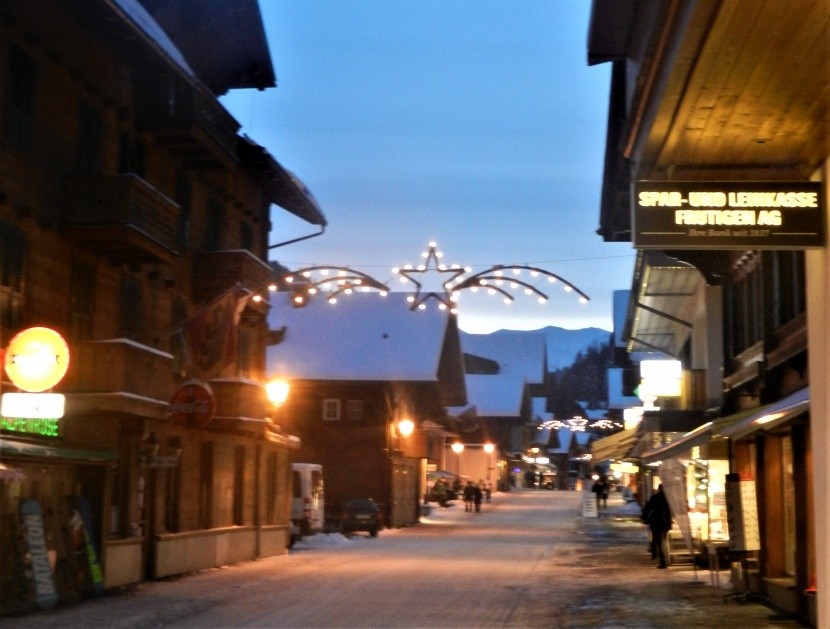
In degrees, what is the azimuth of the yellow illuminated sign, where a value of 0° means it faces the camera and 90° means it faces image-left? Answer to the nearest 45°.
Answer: approximately 0°

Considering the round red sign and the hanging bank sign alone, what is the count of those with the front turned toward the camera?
2

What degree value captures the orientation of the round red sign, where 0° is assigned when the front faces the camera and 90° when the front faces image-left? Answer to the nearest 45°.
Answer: approximately 0°

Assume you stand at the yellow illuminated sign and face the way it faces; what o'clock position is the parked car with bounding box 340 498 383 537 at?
The parked car is roughly at 7 o'clock from the yellow illuminated sign.

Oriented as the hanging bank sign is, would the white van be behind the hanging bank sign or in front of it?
behind

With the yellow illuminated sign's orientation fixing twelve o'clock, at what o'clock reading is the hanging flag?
The hanging flag is roughly at 7 o'clock from the yellow illuminated sign.
